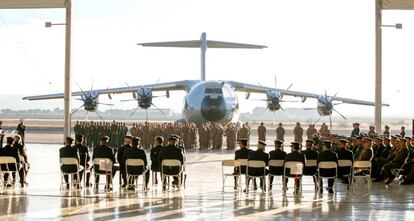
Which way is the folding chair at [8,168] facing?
away from the camera

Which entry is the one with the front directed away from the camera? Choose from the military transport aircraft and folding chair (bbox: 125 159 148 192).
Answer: the folding chair

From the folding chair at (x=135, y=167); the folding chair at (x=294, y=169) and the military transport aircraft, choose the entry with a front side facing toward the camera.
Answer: the military transport aircraft

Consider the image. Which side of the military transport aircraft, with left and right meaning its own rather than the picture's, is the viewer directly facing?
front

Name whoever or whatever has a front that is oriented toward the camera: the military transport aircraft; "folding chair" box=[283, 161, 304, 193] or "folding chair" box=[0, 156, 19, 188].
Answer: the military transport aircraft

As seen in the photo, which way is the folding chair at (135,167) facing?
away from the camera

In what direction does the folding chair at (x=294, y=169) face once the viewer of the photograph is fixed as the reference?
facing away from the viewer

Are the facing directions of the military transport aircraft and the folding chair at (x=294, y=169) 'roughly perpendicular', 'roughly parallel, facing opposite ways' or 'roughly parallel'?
roughly parallel, facing opposite ways

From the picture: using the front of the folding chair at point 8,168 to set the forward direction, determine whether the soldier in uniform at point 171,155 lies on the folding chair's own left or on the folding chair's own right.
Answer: on the folding chair's own right

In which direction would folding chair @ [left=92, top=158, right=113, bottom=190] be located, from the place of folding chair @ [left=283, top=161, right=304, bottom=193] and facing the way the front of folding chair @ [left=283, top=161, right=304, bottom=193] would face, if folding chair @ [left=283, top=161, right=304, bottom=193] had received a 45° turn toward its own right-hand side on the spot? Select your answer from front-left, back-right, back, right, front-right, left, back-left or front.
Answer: back-left

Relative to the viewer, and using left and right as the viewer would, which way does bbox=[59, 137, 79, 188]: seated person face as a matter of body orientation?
facing away from the viewer

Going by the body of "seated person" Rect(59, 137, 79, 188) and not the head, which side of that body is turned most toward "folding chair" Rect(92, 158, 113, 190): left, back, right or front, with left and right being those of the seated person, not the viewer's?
right

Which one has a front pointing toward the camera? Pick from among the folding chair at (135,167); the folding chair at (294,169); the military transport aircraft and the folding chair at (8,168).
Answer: the military transport aircraft

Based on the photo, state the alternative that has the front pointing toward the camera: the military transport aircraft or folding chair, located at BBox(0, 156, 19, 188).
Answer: the military transport aircraft

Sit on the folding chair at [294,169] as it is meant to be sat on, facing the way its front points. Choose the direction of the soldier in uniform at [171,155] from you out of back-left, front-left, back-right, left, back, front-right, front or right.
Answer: left

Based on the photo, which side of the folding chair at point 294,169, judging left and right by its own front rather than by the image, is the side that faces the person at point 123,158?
left

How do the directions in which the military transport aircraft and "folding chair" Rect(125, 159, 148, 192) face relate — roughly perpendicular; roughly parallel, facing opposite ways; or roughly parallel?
roughly parallel, facing opposite ways

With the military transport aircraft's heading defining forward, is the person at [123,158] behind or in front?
in front

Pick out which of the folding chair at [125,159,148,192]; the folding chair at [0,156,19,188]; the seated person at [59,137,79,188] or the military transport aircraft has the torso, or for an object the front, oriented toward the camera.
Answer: the military transport aircraft

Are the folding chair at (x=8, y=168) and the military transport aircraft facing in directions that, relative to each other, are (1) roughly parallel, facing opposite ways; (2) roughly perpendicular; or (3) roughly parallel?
roughly parallel, facing opposite ways
